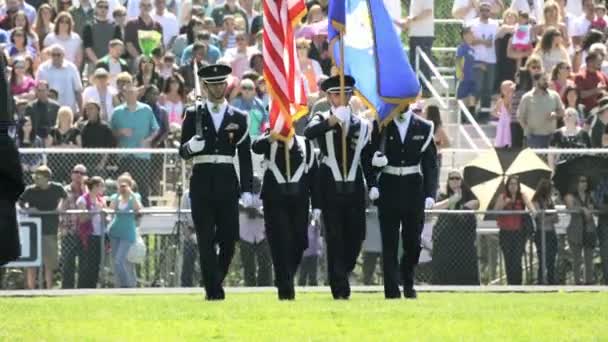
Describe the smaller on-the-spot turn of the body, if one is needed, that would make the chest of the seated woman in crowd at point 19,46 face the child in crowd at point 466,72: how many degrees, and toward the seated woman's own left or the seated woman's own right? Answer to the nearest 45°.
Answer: approximately 90° to the seated woman's own left

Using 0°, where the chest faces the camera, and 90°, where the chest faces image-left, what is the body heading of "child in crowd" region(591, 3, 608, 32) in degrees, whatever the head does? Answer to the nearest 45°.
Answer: approximately 0°

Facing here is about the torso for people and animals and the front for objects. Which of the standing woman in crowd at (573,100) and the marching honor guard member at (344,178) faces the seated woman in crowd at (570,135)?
the standing woman in crowd at (573,100)

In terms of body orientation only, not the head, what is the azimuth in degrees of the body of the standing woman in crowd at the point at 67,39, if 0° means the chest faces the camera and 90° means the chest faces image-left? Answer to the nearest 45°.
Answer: approximately 0°
